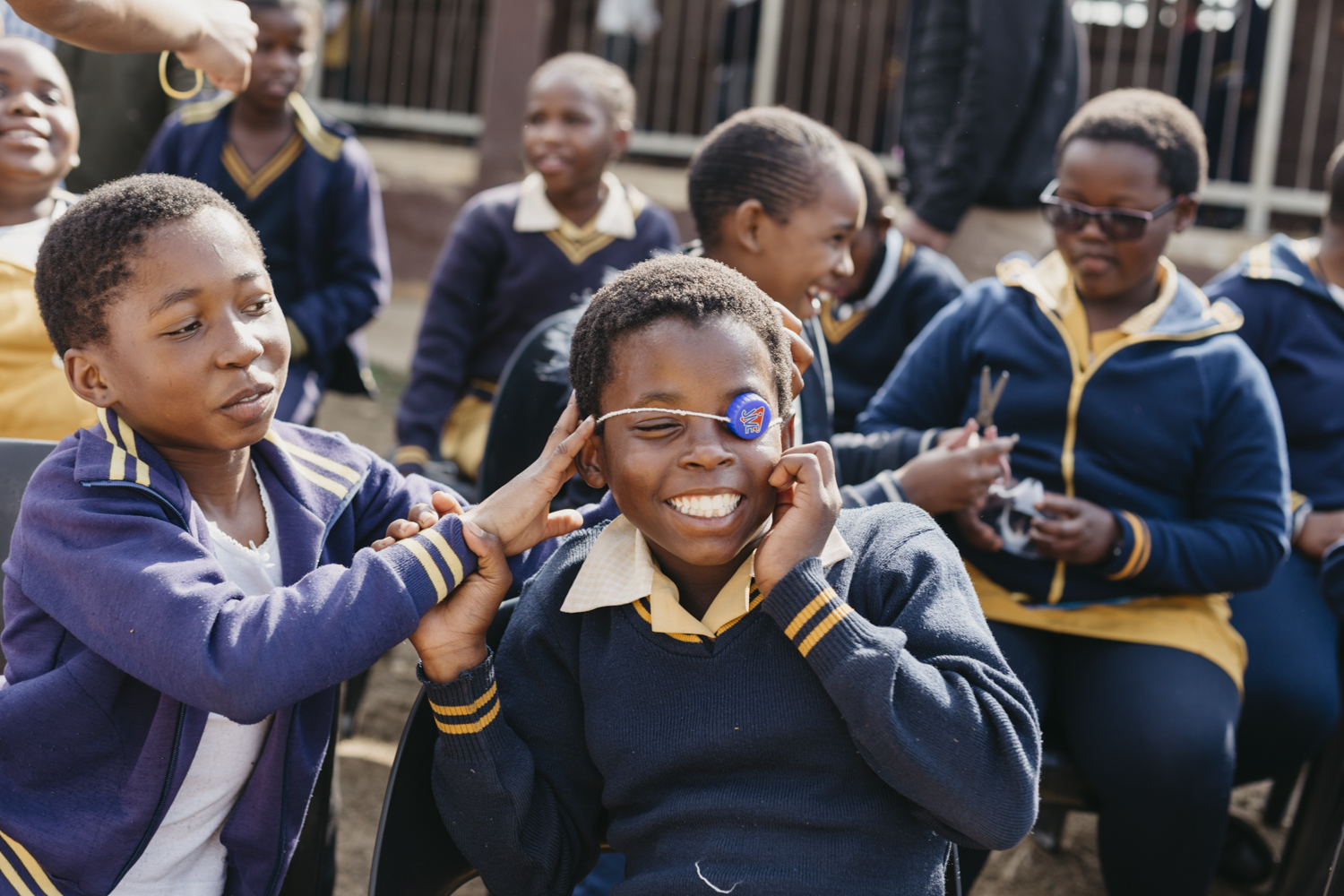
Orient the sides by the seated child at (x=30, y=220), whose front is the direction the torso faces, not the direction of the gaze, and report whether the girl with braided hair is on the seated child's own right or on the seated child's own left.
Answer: on the seated child's own left

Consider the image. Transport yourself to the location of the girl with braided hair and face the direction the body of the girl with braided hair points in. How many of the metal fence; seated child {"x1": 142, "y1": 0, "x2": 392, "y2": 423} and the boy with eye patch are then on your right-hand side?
1

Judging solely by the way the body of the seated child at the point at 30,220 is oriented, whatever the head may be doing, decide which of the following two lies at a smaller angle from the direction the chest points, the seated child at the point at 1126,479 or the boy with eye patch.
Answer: the boy with eye patch

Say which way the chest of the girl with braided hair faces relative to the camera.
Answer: to the viewer's right

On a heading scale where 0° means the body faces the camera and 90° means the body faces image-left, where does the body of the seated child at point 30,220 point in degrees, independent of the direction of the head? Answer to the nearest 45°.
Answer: approximately 0°

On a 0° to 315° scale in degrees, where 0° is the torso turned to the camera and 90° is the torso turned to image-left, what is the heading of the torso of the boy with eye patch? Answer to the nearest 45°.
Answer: approximately 0°

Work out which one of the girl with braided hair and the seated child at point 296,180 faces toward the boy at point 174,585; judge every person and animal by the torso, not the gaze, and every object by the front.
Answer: the seated child
